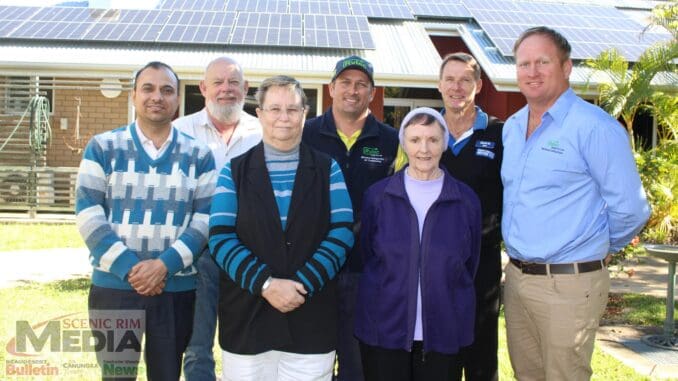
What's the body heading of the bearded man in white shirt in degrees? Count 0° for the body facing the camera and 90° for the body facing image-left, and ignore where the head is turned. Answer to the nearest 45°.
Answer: approximately 0°

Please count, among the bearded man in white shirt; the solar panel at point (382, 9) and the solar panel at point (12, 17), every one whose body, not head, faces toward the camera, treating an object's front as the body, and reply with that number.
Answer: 3

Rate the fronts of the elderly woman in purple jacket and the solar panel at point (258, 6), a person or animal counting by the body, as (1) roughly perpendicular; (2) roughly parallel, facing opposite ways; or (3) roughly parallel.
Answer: roughly parallel

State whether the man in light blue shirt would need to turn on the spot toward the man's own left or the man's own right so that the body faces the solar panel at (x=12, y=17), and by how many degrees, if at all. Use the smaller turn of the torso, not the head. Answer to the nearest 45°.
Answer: approximately 90° to the man's own right

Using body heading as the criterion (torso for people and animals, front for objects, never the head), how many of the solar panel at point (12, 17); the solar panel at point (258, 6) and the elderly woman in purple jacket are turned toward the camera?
3

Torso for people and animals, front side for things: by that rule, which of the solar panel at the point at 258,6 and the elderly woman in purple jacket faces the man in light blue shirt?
the solar panel

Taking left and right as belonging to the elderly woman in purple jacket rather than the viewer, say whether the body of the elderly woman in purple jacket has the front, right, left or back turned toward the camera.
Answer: front

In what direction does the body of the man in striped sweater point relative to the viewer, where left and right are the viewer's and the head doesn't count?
facing the viewer

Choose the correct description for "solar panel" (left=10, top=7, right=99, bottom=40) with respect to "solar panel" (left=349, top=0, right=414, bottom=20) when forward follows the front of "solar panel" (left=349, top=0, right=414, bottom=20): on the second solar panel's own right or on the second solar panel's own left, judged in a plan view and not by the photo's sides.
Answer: on the second solar panel's own right

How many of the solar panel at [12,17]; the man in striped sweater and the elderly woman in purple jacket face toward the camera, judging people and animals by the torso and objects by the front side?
3

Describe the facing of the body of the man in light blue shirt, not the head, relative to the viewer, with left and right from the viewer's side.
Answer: facing the viewer and to the left of the viewer

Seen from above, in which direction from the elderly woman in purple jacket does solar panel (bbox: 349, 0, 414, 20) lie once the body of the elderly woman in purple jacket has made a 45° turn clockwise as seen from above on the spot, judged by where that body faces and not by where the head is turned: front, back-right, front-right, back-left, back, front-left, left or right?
back-right

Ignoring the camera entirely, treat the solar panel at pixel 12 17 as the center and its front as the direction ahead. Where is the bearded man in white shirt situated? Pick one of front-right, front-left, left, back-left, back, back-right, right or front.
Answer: front

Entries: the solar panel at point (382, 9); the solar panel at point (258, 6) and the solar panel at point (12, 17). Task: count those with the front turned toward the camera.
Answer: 3

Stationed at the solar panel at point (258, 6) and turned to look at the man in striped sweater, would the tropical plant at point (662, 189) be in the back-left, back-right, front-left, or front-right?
front-left

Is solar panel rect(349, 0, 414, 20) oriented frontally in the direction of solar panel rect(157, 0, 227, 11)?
no

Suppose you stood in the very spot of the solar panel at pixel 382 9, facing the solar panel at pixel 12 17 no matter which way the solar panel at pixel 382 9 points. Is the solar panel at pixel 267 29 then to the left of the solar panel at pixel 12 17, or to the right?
left

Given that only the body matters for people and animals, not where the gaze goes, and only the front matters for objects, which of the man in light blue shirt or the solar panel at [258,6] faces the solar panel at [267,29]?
the solar panel at [258,6]

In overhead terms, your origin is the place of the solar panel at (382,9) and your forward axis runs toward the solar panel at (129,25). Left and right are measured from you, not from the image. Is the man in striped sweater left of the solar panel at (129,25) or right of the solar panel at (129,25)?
left
